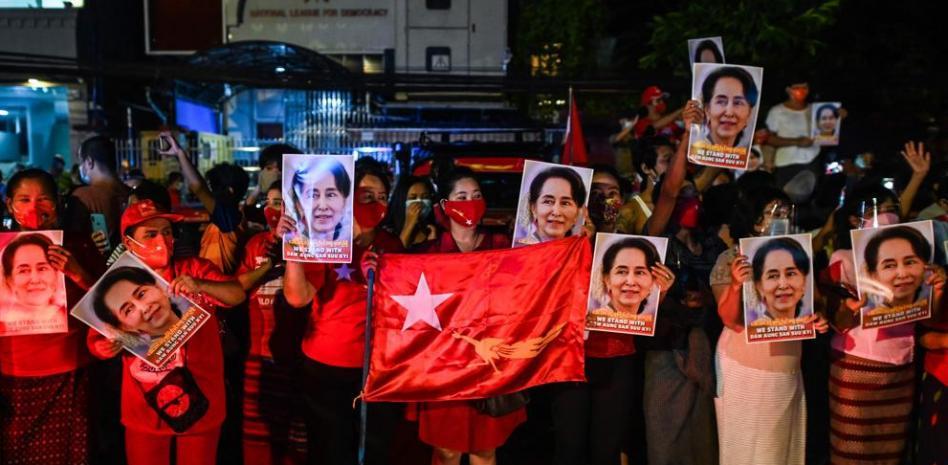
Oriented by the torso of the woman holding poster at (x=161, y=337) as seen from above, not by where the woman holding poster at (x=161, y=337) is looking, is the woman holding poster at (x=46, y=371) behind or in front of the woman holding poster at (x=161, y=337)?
behind

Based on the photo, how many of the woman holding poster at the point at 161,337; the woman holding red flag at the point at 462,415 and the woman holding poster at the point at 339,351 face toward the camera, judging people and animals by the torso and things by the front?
3

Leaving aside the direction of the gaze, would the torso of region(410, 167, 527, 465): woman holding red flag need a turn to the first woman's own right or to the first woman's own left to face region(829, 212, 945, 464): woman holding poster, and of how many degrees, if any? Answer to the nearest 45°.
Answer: approximately 90° to the first woman's own left

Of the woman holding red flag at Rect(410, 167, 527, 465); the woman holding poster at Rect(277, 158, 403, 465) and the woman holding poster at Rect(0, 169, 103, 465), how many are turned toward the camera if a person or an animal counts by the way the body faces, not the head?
3

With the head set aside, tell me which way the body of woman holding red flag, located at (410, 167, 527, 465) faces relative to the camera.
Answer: toward the camera

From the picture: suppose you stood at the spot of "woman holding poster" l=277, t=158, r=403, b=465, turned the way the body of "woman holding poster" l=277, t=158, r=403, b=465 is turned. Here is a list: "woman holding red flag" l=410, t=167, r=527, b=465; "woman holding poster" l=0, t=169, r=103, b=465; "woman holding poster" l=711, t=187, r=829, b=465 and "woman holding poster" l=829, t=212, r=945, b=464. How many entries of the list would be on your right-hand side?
1

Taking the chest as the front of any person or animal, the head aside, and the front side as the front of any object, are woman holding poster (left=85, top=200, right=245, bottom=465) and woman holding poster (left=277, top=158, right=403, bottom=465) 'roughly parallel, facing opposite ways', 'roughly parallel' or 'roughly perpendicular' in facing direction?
roughly parallel

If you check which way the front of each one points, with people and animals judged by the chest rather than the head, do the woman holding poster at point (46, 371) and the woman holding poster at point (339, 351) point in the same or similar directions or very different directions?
same or similar directions

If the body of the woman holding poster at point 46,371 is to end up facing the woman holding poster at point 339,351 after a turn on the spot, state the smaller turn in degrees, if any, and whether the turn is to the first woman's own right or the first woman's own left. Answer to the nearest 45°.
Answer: approximately 45° to the first woman's own left

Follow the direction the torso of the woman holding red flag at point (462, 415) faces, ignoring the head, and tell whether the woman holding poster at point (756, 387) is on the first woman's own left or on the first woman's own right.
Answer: on the first woman's own left

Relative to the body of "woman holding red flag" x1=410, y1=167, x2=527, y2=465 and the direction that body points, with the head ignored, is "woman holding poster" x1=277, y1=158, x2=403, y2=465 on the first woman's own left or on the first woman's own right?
on the first woman's own right

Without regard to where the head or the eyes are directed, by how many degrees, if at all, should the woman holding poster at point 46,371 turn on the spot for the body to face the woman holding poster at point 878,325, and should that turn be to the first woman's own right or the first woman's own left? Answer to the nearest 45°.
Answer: approximately 45° to the first woman's own left

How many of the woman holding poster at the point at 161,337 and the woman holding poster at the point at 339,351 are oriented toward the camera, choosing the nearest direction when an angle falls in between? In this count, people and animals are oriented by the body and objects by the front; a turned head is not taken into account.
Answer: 2
